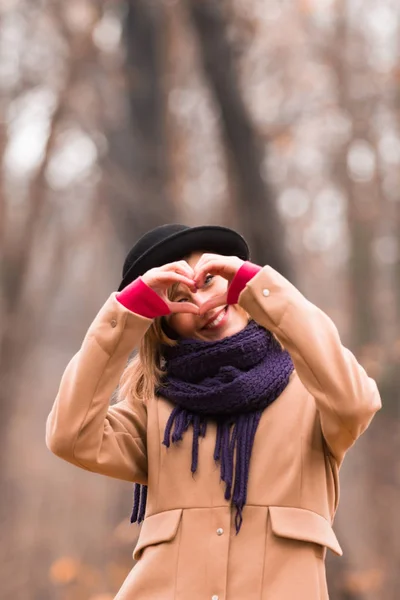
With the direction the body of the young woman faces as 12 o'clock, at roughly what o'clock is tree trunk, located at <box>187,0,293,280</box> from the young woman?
The tree trunk is roughly at 6 o'clock from the young woman.

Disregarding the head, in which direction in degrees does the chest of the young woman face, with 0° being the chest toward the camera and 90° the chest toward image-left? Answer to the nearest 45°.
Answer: approximately 0°
